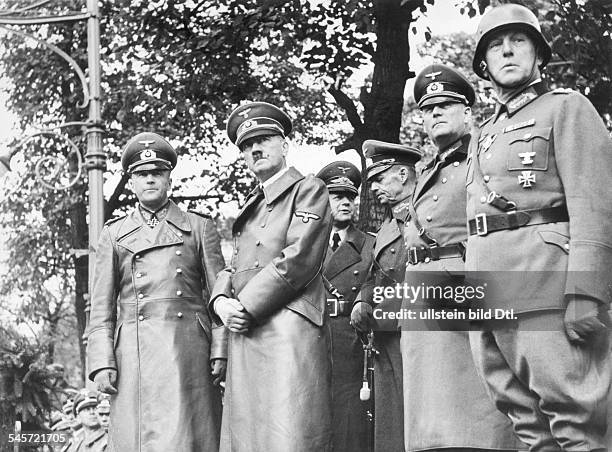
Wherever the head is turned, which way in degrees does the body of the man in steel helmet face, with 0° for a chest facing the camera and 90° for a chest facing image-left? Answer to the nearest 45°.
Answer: approximately 45°
